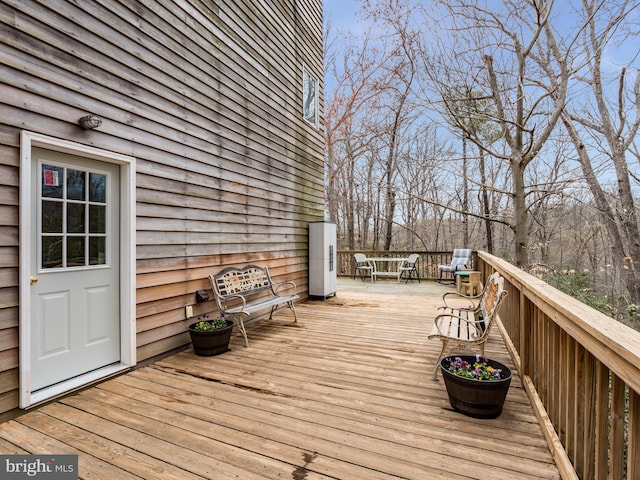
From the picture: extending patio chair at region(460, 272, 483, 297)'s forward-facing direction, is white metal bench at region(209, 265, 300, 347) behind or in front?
in front

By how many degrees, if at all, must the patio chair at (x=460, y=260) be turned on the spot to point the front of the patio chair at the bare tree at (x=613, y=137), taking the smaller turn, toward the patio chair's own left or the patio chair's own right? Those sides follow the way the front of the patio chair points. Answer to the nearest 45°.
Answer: approximately 135° to the patio chair's own left

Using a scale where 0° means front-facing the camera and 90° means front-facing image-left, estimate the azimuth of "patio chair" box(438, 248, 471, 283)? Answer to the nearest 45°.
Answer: approximately 45°

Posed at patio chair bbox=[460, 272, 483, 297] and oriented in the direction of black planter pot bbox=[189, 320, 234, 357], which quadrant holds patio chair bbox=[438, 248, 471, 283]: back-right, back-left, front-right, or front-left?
back-right

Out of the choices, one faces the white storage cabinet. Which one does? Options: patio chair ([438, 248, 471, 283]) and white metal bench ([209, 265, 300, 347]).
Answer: the patio chair

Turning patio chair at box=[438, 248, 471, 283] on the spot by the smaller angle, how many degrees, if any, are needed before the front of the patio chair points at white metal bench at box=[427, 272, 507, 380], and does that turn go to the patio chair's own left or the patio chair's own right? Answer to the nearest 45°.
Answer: approximately 45° to the patio chair's own left

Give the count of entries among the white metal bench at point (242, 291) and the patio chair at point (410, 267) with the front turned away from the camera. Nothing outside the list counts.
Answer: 0

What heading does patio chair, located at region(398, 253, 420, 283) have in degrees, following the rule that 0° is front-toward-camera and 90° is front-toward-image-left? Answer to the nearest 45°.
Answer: approximately 45°

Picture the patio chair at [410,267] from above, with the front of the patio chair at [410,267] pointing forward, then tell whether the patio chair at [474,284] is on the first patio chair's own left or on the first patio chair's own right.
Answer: on the first patio chair's own left
